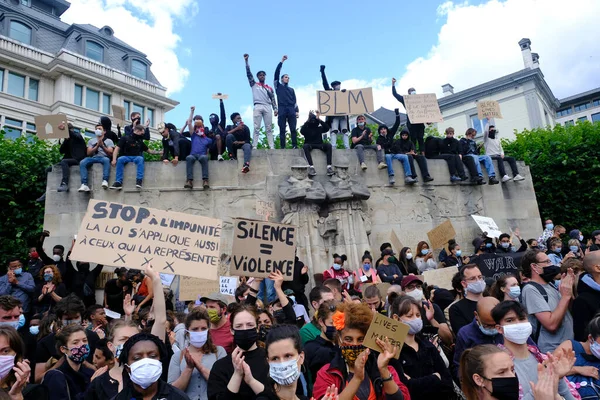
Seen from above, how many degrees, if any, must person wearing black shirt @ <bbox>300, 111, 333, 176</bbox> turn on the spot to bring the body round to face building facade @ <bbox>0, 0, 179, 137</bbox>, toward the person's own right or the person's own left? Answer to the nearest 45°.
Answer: approximately 135° to the person's own right

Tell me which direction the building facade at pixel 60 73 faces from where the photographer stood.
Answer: facing the viewer and to the right of the viewer

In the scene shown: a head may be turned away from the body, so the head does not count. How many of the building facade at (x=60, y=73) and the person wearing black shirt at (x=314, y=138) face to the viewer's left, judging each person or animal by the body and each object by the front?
0

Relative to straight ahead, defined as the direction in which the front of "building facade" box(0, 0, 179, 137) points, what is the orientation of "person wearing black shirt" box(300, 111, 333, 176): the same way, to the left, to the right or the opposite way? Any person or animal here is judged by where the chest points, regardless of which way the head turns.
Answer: to the right

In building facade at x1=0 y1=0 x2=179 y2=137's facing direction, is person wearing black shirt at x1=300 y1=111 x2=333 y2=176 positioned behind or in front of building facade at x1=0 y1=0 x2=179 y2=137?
in front

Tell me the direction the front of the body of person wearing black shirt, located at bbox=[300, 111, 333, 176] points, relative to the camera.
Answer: toward the camera
